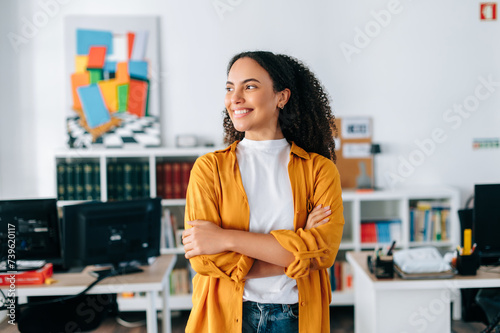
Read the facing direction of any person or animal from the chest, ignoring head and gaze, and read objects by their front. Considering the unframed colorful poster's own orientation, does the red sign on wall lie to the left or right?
on its left

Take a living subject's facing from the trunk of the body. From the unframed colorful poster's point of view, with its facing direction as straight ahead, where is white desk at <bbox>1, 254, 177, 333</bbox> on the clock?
The white desk is roughly at 12 o'clock from the unframed colorful poster.

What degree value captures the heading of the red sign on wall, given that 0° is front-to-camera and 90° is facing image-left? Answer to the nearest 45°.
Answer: approximately 0°

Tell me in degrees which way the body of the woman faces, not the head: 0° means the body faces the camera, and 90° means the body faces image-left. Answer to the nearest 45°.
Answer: approximately 0°
